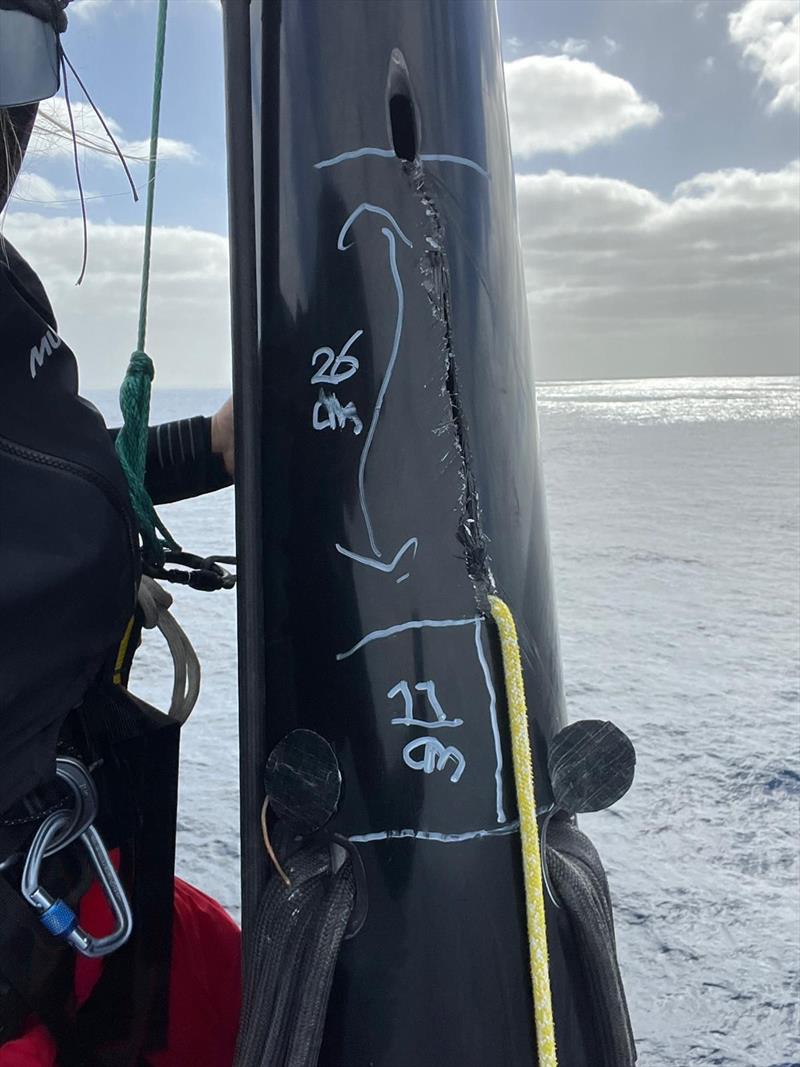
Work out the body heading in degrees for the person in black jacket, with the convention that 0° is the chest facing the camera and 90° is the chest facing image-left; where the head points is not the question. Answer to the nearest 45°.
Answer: approximately 315°

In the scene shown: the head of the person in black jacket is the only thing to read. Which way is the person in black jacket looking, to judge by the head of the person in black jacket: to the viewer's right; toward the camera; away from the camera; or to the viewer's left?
to the viewer's right
